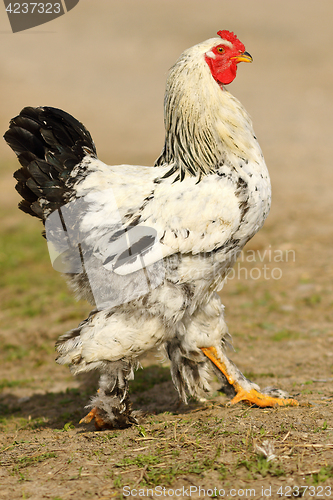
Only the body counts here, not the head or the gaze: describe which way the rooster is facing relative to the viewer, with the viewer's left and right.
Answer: facing to the right of the viewer
